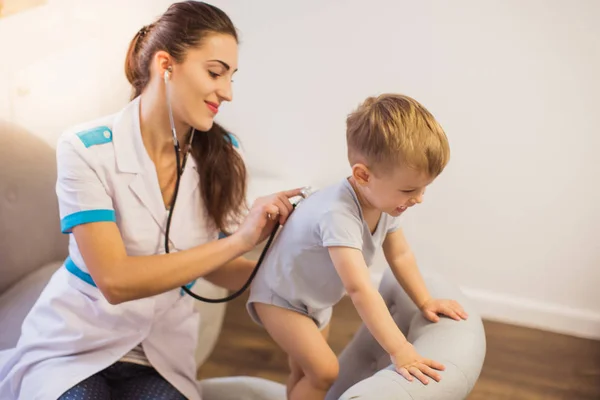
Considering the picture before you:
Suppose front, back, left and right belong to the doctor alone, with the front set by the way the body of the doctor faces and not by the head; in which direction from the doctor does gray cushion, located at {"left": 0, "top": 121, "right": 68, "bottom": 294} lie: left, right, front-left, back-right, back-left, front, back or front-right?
back

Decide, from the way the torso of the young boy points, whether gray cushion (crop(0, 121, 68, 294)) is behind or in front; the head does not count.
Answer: behind

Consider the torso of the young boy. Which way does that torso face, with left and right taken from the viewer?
facing the viewer and to the right of the viewer

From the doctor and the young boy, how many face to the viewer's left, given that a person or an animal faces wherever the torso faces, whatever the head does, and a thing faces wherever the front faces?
0

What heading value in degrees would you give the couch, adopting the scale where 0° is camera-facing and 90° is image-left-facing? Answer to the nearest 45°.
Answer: approximately 315°
